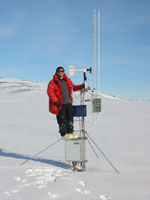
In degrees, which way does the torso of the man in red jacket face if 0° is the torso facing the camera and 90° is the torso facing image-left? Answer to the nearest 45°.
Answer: approximately 315°
